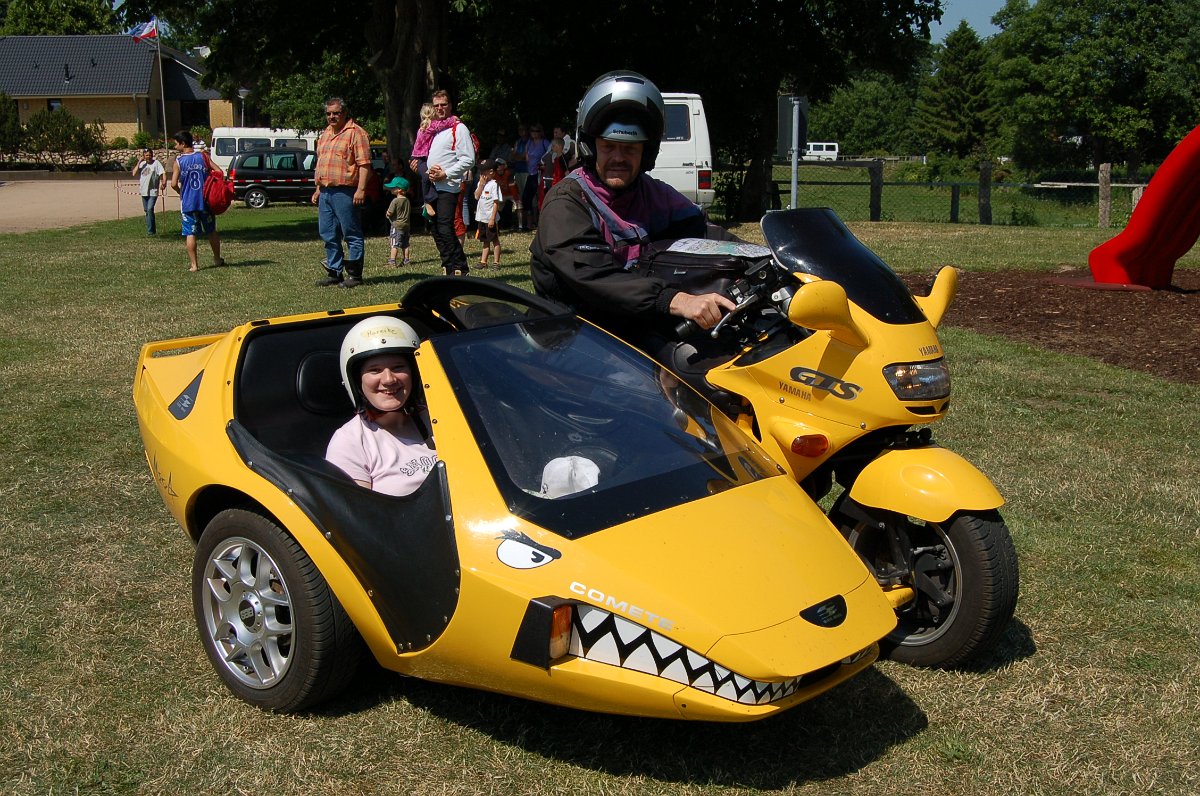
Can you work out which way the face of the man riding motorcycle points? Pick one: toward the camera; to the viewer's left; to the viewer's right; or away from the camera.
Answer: toward the camera

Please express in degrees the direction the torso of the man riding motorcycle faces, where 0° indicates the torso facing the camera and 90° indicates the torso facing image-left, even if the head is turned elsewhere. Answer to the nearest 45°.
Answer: approximately 315°

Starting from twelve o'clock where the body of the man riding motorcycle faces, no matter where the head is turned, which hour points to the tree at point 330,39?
The tree is roughly at 7 o'clock from the man riding motorcycle.

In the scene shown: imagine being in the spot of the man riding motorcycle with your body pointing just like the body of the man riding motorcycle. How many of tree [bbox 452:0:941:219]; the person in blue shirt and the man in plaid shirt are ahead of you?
0

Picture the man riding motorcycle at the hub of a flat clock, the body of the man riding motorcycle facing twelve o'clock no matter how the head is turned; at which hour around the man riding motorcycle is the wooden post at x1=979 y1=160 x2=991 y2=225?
The wooden post is roughly at 8 o'clock from the man riding motorcycle.

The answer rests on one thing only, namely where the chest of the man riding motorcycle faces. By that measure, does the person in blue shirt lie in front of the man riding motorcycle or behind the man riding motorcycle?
behind

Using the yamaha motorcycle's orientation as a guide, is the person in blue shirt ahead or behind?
behind

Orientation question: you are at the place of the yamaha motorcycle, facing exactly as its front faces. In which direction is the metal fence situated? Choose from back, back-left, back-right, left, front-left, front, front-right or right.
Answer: back-left

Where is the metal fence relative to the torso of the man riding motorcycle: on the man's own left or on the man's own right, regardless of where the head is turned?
on the man's own left

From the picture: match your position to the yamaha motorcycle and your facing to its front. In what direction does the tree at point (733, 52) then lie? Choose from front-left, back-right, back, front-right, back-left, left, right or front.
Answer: back-left

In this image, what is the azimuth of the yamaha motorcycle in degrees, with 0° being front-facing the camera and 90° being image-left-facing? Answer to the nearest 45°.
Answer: approximately 315°
